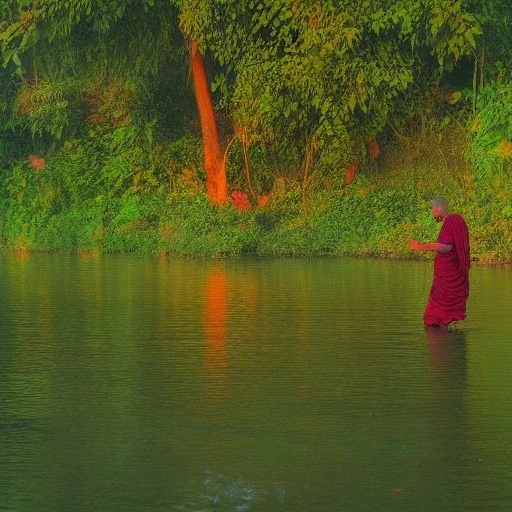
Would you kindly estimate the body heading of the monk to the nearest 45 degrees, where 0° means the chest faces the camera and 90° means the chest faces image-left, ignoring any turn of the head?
approximately 90°

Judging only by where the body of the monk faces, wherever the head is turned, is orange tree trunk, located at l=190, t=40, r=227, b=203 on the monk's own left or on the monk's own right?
on the monk's own right
